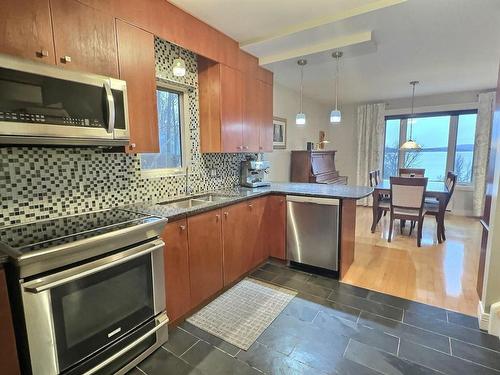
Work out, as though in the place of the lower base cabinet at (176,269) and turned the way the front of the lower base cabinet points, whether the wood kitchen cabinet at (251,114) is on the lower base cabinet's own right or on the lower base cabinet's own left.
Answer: on the lower base cabinet's own left

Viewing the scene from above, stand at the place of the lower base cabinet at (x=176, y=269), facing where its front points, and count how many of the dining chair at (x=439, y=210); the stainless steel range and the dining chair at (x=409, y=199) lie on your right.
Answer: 1

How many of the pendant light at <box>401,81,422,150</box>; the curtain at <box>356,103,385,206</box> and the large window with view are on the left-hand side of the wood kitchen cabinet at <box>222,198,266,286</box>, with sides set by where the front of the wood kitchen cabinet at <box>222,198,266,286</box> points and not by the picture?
3

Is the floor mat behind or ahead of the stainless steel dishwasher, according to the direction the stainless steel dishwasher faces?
ahead

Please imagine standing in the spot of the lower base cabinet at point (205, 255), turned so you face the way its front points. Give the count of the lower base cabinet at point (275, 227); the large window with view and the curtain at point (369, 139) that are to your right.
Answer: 0

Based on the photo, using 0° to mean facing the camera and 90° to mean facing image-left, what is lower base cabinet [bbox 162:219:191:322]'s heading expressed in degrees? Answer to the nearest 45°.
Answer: approximately 315°

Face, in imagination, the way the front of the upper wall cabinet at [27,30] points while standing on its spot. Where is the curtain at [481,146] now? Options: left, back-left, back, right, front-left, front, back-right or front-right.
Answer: front-left

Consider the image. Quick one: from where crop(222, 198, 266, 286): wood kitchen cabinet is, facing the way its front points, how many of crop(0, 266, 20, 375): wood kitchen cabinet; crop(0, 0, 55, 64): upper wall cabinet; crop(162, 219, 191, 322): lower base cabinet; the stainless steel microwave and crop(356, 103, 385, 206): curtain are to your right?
4

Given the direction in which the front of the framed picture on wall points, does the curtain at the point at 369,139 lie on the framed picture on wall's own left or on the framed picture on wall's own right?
on the framed picture on wall's own left

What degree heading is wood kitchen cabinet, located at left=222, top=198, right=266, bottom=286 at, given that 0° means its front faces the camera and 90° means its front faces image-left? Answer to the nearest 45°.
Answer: approximately 315°

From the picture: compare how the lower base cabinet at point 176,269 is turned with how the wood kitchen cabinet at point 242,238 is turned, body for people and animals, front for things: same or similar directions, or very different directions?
same or similar directions

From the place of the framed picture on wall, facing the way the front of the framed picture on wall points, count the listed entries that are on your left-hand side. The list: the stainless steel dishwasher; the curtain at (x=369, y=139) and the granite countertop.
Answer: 1

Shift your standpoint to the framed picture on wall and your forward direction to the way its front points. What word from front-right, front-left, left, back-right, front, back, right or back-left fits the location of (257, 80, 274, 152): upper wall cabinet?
front-right

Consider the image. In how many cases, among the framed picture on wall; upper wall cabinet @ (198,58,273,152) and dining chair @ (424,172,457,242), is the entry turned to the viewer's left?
1

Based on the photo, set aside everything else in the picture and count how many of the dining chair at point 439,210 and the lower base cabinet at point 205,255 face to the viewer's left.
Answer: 1

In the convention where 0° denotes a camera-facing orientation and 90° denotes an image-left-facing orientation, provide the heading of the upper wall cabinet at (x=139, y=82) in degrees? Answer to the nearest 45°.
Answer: approximately 315°

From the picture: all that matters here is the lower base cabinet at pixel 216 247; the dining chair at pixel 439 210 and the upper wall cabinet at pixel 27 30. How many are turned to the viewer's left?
1

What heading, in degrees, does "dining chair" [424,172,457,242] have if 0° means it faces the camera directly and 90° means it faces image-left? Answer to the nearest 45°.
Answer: approximately 90°
